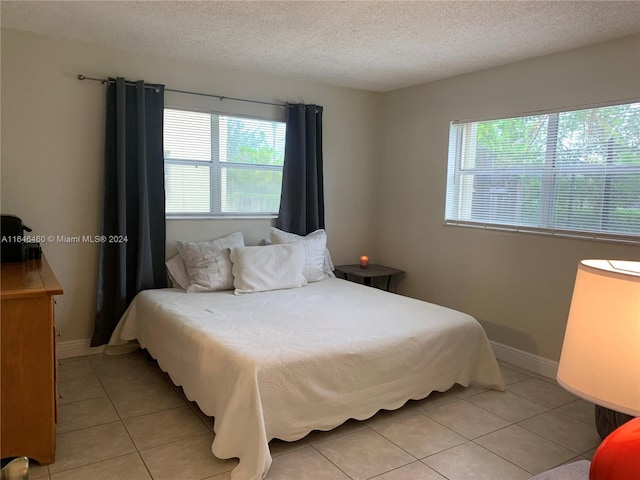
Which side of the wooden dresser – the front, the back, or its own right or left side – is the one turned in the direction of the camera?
right

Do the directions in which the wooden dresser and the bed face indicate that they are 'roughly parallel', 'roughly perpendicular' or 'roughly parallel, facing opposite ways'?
roughly perpendicular

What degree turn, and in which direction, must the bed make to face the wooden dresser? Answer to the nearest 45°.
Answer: approximately 90° to its right

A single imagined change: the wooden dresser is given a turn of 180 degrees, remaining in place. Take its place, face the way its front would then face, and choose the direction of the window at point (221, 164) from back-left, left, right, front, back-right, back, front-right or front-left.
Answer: back-right

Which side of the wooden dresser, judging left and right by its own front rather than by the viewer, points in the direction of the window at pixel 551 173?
front

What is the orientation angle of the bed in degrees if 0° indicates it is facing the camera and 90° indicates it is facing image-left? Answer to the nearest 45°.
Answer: approximately 315°

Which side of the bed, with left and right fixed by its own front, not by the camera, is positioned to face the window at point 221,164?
back

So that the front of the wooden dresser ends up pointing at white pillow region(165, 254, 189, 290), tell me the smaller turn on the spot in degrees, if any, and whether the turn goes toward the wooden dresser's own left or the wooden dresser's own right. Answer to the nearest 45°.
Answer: approximately 45° to the wooden dresser's own left

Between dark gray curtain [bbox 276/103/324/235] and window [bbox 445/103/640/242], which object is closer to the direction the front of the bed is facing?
the window

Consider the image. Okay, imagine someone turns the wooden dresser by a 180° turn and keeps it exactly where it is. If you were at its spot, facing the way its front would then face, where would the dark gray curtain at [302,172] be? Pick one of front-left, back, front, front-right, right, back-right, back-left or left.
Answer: back-right

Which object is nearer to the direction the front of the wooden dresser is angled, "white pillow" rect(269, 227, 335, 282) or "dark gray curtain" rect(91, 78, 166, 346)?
the white pillow

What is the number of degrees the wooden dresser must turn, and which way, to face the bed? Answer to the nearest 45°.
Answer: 0° — it already faces it

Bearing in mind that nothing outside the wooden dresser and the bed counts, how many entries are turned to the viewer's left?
0

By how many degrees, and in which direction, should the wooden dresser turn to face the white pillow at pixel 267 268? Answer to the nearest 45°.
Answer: approximately 45° to its left
